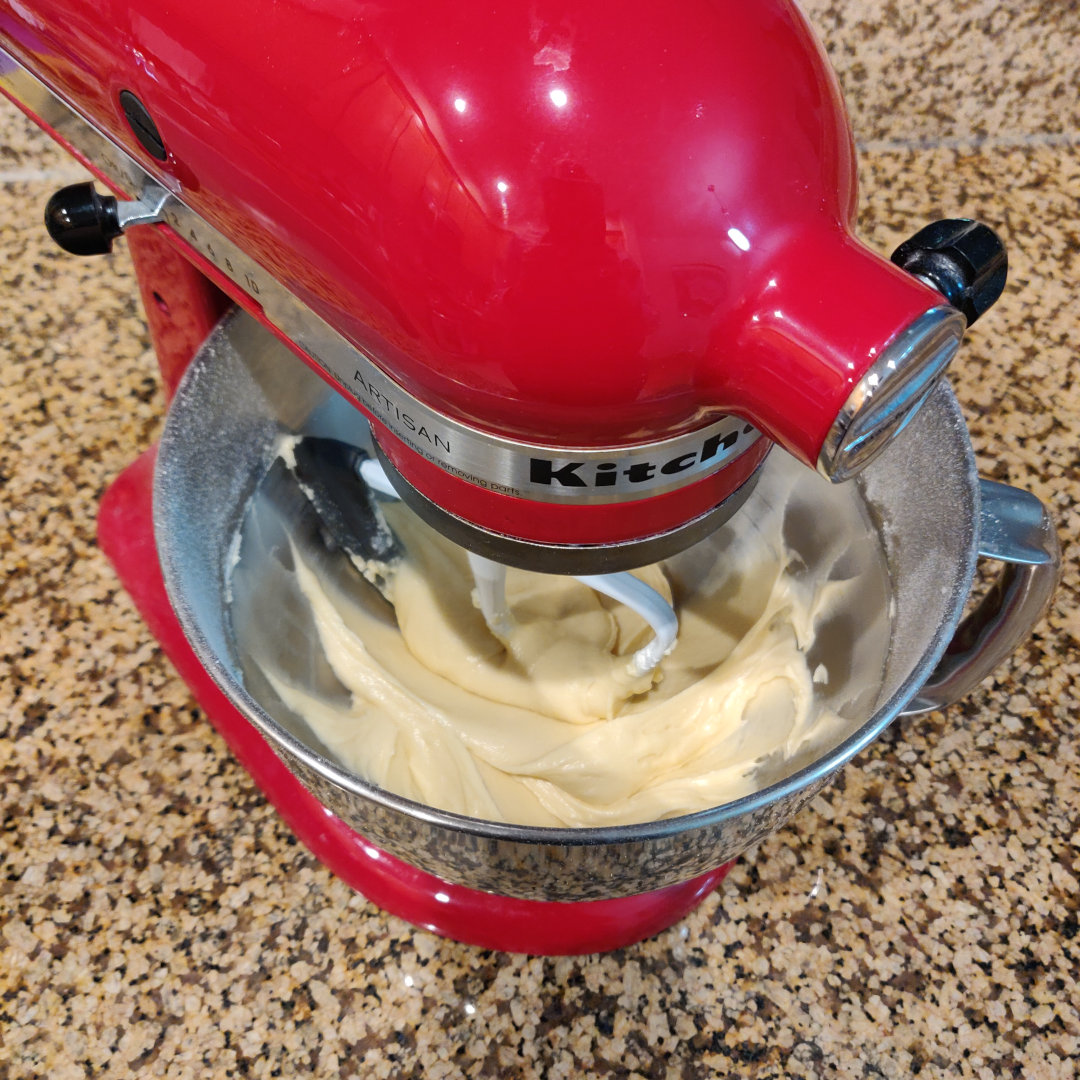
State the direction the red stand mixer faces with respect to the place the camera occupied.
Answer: facing the viewer and to the right of the viewer
